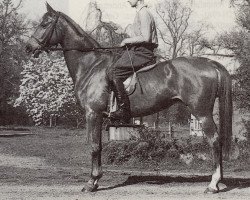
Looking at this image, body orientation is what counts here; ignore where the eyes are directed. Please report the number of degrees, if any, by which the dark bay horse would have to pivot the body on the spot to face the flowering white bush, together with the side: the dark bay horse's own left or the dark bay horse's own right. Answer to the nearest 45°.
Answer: approximately 90° to the dark bay horse's own right

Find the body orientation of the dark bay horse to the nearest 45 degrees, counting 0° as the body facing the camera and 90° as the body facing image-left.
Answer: approximately 90°

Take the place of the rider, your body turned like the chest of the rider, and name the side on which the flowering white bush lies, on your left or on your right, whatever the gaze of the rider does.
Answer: on your right

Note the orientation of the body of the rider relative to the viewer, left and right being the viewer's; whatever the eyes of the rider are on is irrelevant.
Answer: facing to the left of the viewer
